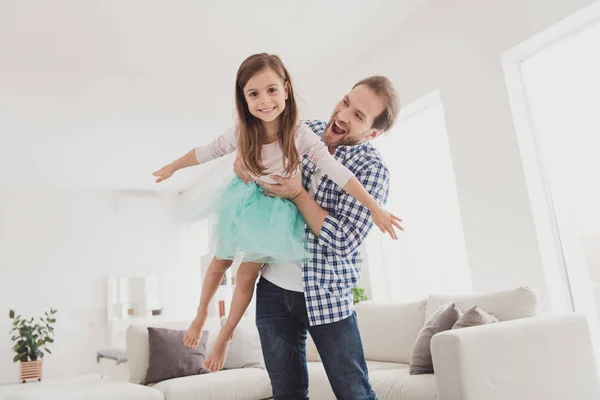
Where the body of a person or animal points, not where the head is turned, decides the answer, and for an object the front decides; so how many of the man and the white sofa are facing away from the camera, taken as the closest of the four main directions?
0

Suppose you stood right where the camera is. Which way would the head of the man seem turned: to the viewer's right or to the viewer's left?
to the viewer's left

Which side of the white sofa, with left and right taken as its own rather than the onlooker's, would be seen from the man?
front

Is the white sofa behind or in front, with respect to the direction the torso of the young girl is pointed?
behind

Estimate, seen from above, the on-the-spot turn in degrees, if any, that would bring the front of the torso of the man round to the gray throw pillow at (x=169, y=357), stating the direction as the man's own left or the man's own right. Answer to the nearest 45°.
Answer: approximately 90° to the man's own right

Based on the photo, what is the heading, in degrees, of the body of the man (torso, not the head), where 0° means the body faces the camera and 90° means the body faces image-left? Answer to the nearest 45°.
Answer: approximately 45°

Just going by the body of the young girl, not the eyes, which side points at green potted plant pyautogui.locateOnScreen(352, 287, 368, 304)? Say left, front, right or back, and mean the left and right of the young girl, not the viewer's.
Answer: back

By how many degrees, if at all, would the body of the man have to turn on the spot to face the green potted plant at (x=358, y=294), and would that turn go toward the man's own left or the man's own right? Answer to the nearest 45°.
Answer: approximately 135° to the man's own right

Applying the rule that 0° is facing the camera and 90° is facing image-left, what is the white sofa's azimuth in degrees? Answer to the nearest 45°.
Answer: approximately 45°

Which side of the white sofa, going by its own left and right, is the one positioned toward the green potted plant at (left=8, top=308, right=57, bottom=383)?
right
